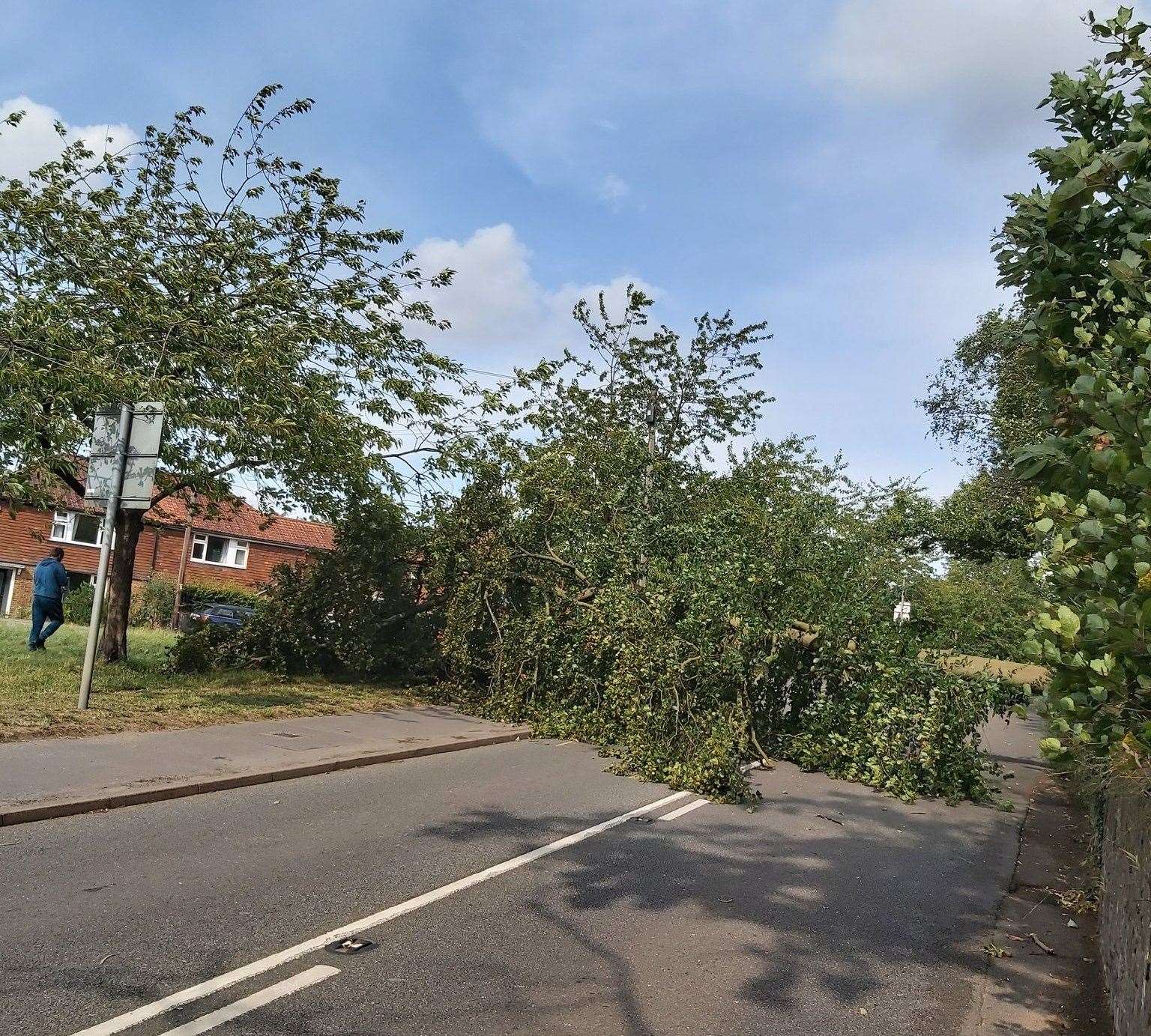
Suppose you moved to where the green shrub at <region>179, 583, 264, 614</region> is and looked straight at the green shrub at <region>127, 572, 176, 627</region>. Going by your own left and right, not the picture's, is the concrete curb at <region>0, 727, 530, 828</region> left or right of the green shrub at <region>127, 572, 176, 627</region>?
left

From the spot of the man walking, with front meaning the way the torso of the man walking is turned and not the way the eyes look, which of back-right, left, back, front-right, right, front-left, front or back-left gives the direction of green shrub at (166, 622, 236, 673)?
right

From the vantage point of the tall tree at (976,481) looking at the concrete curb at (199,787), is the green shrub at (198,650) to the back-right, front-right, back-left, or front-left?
front-right

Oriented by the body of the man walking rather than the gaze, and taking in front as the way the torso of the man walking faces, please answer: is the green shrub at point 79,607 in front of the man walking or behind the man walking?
in front

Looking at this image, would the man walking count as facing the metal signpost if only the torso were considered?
no

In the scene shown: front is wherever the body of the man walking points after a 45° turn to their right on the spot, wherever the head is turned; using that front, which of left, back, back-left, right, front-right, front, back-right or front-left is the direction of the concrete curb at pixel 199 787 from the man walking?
right

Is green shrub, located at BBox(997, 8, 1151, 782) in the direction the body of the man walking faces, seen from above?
no
